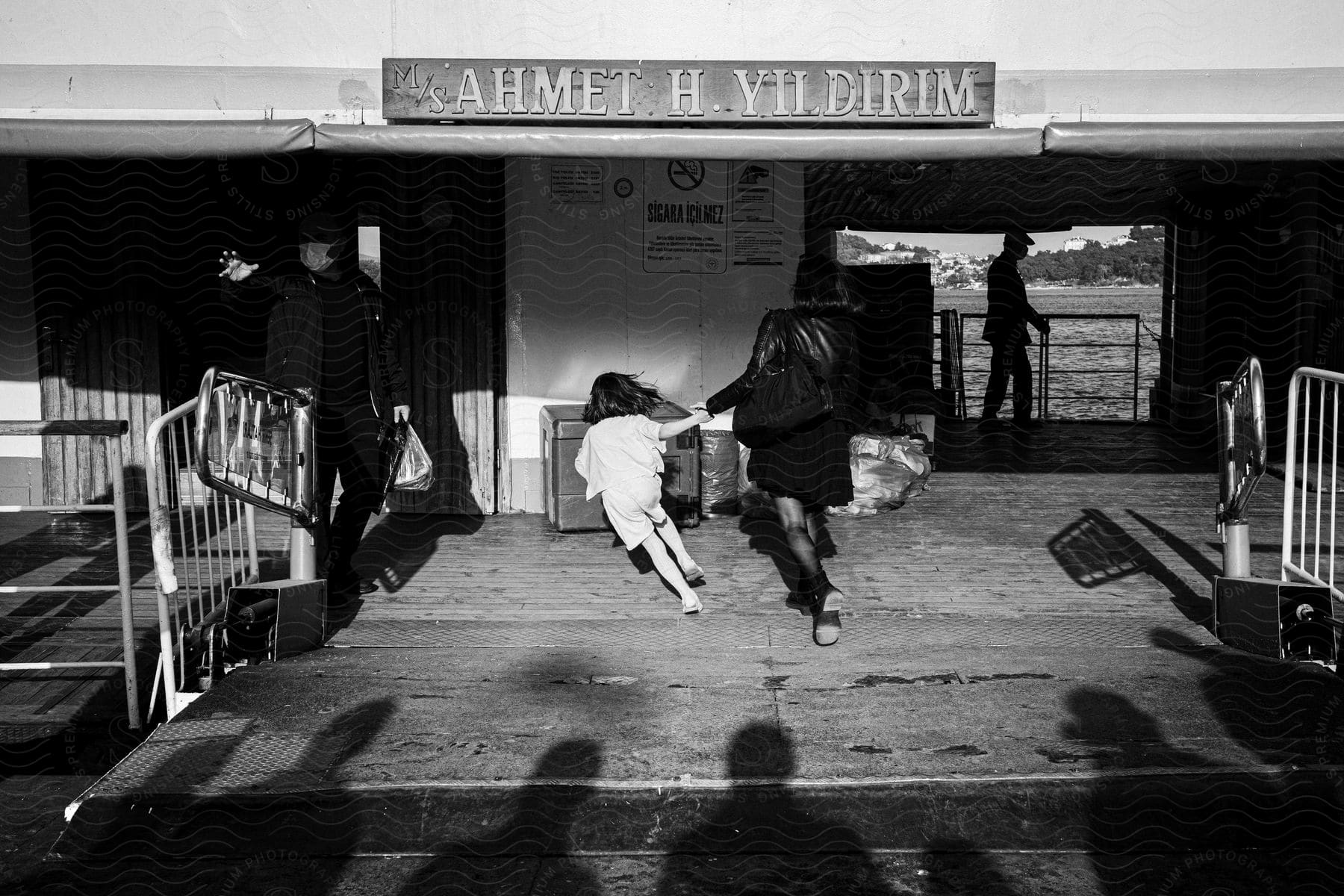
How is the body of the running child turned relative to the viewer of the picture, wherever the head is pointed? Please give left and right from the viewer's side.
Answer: facing away from the viewer and to the left of the viewer

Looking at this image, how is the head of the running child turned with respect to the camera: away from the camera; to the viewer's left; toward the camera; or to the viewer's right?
away from the camera

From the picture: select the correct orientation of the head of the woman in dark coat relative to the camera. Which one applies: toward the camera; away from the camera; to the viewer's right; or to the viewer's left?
away from the camera

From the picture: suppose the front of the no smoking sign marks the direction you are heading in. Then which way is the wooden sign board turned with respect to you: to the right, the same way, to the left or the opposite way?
the same way

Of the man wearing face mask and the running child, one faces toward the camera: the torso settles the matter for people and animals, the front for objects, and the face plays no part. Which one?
the man wearing face mask

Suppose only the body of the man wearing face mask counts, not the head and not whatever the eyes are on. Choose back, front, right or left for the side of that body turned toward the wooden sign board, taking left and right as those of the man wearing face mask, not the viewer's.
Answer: left

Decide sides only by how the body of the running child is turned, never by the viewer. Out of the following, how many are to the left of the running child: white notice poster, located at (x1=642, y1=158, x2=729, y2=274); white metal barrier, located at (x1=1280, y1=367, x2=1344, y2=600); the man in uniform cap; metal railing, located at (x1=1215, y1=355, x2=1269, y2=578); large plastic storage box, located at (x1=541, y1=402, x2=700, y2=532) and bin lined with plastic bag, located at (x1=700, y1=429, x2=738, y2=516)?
0

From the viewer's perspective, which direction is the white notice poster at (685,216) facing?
toward the camera

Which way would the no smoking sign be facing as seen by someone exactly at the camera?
facing the viewer

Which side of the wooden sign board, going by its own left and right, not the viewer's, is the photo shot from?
front

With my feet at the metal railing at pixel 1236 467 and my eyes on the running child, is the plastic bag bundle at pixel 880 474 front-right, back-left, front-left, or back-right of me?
front-right

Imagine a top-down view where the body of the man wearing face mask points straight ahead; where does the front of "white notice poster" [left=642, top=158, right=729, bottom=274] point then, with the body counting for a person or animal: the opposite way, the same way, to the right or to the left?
the same way
